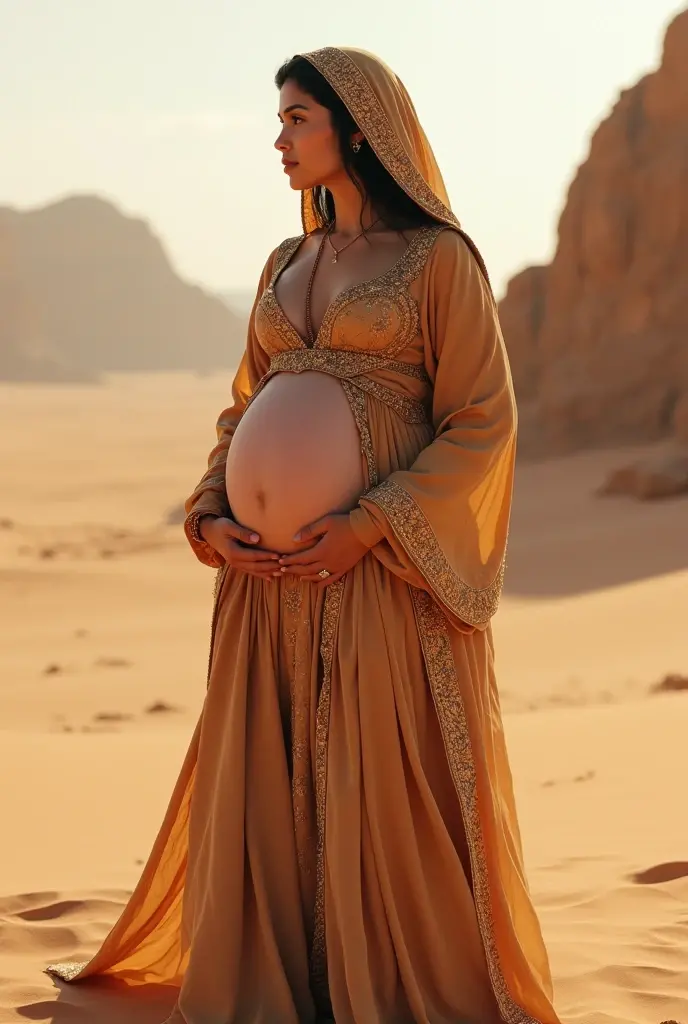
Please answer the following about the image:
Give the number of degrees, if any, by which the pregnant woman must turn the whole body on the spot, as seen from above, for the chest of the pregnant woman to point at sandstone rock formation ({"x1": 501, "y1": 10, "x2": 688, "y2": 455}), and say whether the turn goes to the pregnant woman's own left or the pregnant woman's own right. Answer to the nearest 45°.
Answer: approximately 135° to the pregnant woman's own right

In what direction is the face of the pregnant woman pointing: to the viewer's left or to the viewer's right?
to the viewer's left

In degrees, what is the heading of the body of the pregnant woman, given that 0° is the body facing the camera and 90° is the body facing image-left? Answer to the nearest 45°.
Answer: approximately 45°
